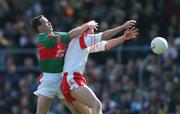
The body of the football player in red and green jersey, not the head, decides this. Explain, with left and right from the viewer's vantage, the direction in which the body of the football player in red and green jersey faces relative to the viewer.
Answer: facing the viewer and to the right of the viewer

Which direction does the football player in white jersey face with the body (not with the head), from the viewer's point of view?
to the viewer's right

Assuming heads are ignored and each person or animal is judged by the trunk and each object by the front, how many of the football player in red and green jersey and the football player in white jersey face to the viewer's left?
0
